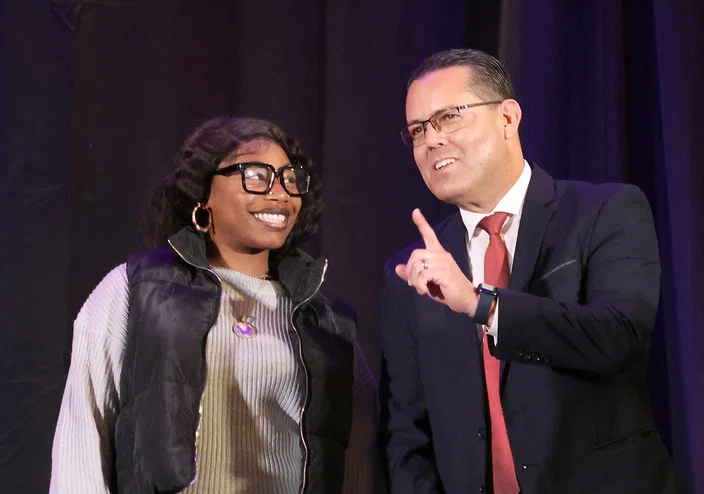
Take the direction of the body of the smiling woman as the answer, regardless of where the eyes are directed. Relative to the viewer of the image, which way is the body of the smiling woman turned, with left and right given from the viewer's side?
facing the viewer and to the right of the viewer

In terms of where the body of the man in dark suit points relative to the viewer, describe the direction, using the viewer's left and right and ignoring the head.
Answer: facing the viewer and to the left of the viewer

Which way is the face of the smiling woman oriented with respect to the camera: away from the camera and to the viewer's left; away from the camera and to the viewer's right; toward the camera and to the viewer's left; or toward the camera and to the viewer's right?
toward the camera and to the viewer's right

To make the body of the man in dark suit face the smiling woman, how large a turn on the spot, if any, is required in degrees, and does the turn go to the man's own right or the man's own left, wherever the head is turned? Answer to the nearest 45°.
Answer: approximately 45° to the man's own right

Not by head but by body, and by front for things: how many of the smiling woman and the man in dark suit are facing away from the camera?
0
